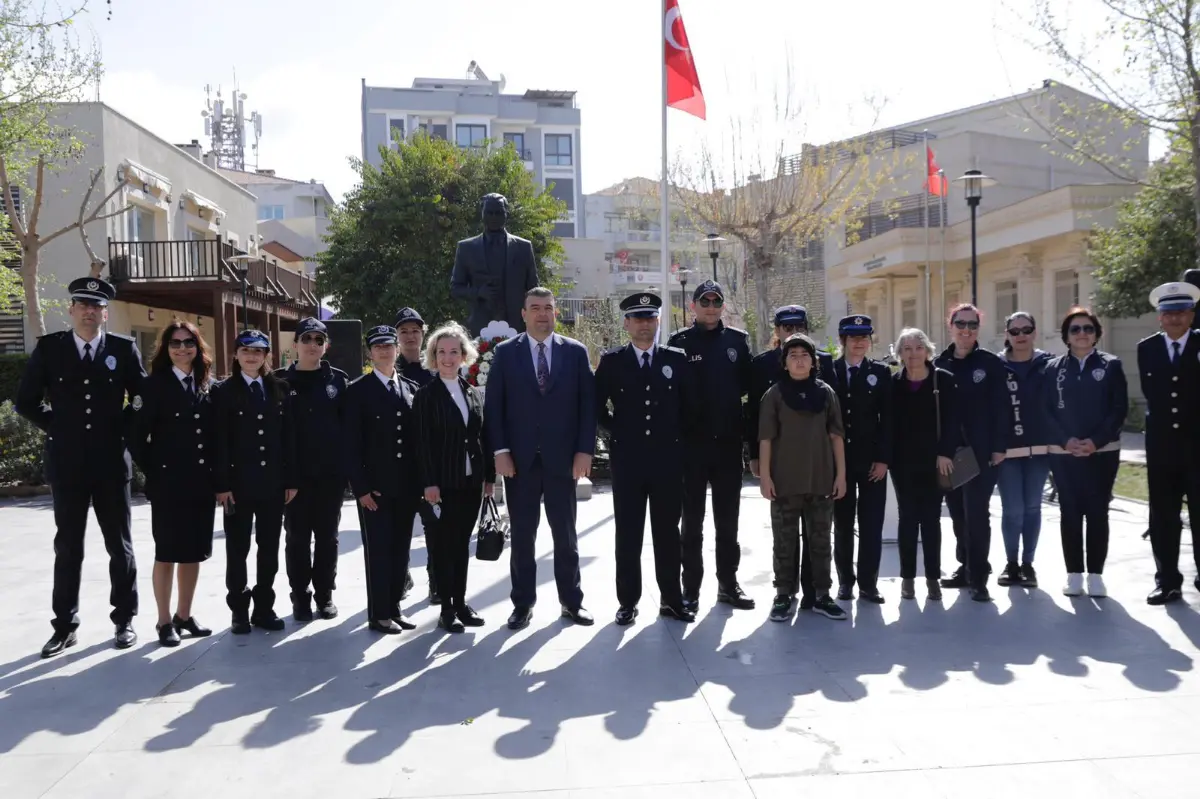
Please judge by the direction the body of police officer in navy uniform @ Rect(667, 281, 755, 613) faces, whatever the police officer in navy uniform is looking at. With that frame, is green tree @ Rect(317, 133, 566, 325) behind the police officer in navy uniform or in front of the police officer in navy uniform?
behind

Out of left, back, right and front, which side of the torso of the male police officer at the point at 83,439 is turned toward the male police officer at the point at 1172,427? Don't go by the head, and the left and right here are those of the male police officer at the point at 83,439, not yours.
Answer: left

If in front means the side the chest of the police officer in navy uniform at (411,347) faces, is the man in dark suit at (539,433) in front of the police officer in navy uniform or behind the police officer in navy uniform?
in front

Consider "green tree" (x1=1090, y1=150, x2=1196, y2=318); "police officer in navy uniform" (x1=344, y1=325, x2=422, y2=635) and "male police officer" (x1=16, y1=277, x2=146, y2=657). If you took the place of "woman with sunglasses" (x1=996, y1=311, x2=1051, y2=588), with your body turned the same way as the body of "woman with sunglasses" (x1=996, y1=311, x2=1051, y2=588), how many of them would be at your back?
1

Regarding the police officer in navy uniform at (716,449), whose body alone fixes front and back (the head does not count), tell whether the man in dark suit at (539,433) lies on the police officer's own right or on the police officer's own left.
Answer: on the police officer's own right

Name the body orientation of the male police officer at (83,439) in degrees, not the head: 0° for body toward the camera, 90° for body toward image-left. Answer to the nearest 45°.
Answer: approximately 0°

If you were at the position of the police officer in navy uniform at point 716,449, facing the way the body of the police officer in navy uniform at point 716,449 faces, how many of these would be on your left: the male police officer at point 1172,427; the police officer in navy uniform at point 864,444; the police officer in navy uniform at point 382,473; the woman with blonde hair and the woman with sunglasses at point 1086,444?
3

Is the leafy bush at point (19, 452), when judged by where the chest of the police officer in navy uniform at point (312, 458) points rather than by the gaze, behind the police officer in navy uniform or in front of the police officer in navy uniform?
behind

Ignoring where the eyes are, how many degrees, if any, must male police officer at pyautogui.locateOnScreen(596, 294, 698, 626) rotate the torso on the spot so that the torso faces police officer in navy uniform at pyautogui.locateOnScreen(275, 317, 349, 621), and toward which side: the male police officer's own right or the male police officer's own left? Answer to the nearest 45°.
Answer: approximately 90° to the male police officer's own right

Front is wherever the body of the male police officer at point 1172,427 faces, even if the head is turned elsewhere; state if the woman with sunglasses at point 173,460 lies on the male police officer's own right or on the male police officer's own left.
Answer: on the male police officer's own right
